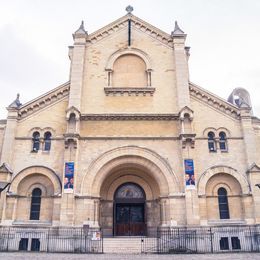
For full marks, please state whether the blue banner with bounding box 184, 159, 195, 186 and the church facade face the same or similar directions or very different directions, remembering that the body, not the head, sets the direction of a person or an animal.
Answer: same or similar directions

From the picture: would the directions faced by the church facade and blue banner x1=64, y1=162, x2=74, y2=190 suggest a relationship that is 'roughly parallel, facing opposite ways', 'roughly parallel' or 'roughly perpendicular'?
roughly parallel

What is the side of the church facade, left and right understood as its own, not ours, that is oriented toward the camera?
front

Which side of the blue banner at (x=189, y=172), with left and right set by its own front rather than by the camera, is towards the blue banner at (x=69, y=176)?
right

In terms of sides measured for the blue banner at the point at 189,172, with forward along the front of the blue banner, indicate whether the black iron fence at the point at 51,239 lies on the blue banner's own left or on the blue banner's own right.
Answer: on the blue banner's own right

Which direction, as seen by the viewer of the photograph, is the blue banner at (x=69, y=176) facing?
facing the viewer

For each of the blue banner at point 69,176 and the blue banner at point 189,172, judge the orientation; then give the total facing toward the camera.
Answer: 2

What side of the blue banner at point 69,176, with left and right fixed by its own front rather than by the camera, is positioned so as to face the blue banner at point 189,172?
left

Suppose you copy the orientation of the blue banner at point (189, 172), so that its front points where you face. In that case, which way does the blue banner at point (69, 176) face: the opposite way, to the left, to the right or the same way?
the same way
